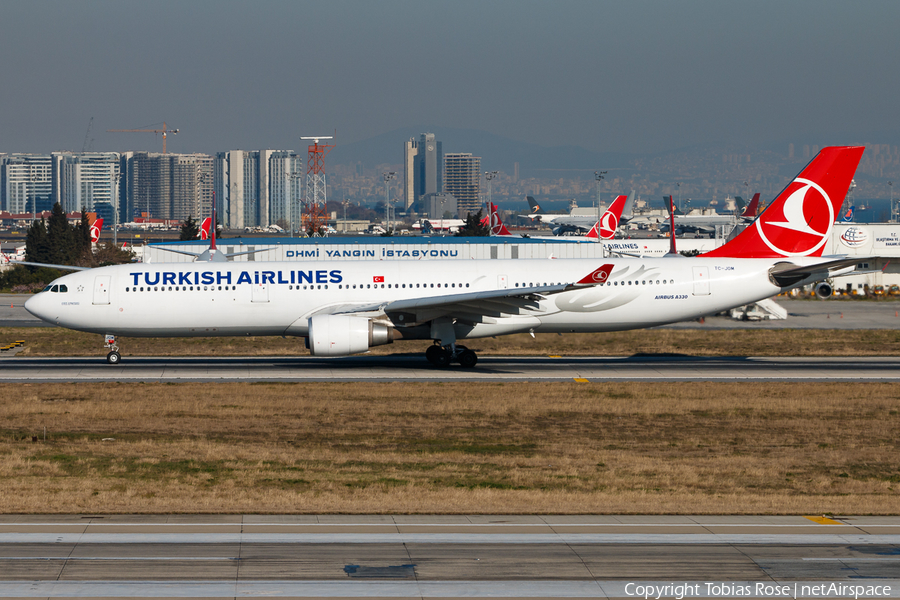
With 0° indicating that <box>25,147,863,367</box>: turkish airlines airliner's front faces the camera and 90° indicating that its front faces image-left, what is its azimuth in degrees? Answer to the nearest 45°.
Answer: approximately 90°
